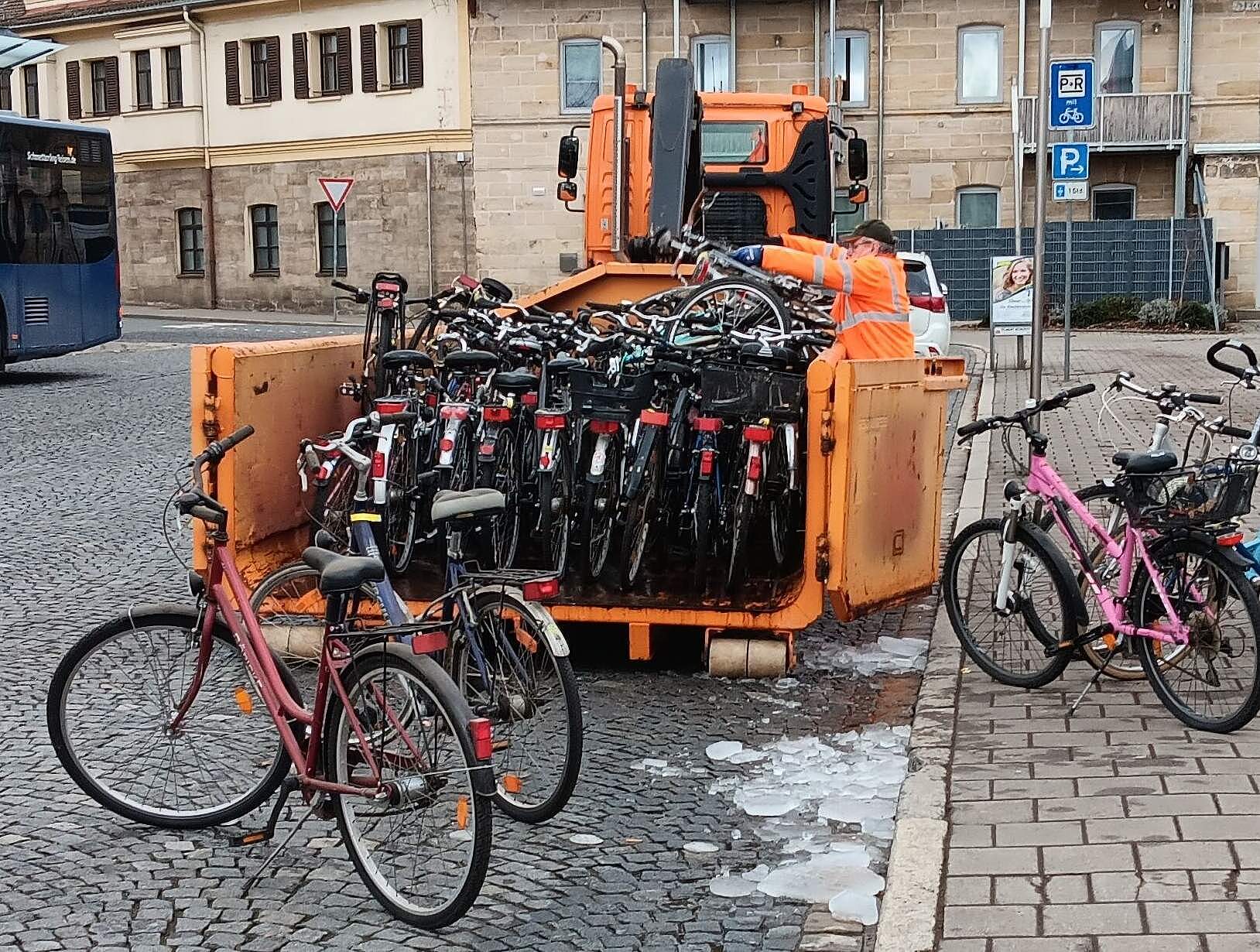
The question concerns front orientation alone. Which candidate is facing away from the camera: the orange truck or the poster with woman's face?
the orange truck

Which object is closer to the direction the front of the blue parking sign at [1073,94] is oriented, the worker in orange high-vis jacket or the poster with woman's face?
the worker in orange high-vis jacket

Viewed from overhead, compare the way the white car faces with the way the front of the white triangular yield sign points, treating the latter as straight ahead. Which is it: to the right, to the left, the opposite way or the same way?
the opposite way

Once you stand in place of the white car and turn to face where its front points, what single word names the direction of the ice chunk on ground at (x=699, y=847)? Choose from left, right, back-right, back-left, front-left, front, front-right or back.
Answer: back

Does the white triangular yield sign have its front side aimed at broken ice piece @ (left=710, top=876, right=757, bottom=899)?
yes

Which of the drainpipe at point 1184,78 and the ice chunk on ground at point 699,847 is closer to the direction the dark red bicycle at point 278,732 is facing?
the drainpipe

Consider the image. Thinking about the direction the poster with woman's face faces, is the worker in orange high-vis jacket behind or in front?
in front

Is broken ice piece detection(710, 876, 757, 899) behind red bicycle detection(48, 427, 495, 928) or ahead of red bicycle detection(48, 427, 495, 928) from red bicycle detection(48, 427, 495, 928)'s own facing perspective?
behind

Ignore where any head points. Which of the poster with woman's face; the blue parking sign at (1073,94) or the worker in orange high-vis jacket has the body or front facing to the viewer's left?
the worker in orange high-vis jacket

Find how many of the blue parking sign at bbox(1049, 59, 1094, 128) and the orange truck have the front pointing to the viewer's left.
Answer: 0

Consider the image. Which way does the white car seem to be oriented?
away from the camera

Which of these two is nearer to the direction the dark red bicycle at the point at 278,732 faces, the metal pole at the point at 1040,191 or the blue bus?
the blue bus

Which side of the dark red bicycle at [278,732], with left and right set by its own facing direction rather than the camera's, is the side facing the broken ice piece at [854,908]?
back

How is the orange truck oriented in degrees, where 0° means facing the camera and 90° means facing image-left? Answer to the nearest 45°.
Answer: approximately 180°
